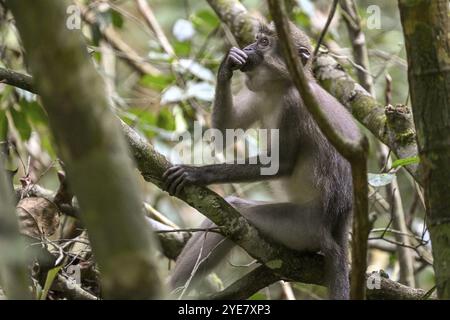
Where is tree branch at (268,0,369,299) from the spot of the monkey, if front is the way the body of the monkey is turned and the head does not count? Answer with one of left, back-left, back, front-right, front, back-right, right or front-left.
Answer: left

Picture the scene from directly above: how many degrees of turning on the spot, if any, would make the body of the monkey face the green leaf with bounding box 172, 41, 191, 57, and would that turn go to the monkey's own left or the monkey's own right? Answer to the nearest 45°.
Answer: approximately 45° to the monkey's own right

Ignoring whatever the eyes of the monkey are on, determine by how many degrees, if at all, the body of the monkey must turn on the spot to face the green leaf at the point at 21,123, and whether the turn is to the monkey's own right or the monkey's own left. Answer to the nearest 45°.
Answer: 0° — it already faces it

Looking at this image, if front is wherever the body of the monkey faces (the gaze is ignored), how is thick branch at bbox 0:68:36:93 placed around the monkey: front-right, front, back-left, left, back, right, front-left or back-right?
front-left

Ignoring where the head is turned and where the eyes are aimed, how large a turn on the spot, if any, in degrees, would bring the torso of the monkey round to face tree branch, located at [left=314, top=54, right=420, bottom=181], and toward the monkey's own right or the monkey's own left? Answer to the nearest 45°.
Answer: approximately 180°

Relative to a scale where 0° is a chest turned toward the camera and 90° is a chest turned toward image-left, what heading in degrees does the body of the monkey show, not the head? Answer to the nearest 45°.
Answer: approximately 90°

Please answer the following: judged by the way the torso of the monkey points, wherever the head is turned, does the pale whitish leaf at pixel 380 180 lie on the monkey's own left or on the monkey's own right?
on the monkey's own left

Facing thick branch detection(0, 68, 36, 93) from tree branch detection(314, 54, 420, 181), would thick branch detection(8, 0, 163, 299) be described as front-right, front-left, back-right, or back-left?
front-left
